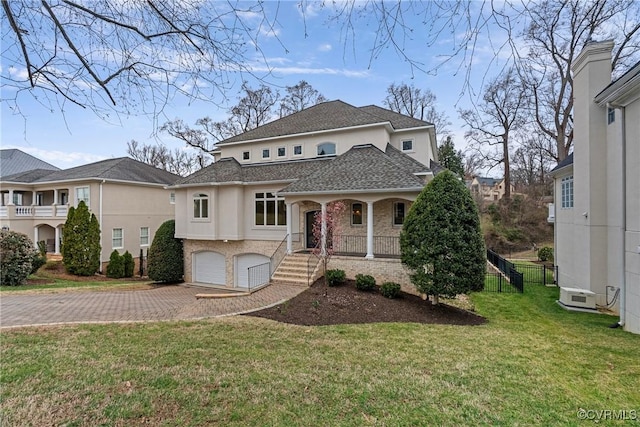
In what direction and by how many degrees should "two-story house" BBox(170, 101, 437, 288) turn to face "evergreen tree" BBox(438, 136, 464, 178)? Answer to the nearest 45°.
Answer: approximately 135° to its left

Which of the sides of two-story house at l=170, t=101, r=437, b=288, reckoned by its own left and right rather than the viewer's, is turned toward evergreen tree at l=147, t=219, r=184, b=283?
right

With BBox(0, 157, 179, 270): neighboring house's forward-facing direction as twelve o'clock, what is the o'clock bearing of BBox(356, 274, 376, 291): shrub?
The shrub is roughly at 10 o'clock from the neighboring house.

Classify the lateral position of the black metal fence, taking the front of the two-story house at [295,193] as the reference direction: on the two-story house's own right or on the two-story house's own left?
on the two-story house's own left

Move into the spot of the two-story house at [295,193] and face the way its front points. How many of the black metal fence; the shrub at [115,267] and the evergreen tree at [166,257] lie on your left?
1

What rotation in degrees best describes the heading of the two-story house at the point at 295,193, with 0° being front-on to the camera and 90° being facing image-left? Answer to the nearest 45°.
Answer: approximately 0°

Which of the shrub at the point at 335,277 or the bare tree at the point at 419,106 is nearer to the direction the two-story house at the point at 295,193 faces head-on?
the shrub

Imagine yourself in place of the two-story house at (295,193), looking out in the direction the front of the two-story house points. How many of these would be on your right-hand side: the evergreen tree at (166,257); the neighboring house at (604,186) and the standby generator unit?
1
